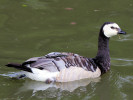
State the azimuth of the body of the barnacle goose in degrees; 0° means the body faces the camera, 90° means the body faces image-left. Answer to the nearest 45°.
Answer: approximately 270°
